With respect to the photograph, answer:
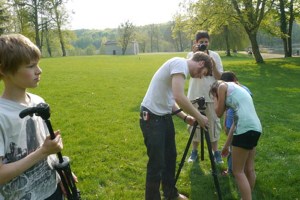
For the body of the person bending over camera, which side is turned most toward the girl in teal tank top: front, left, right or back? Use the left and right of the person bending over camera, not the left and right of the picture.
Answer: front

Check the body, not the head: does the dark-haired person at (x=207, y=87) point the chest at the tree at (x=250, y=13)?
no

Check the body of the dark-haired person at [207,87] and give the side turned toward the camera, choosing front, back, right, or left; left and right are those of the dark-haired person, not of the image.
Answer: front

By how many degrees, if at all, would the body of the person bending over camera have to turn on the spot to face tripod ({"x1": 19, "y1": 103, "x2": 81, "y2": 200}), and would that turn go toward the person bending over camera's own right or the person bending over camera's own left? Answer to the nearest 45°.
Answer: approximately 90° to the person bending over camera's own right

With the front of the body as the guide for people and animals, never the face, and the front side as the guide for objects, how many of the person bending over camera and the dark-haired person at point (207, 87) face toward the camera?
1

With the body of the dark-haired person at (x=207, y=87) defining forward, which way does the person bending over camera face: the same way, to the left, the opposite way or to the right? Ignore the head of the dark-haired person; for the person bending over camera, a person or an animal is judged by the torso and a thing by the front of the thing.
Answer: to the left

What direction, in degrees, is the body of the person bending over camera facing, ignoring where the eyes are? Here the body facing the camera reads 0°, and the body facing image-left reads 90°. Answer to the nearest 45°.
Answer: approximately 270°

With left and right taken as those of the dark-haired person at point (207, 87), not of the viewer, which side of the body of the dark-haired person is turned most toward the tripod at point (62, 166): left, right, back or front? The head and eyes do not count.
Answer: front

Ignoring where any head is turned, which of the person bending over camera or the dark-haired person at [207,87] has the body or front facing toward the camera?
the dark-haired person

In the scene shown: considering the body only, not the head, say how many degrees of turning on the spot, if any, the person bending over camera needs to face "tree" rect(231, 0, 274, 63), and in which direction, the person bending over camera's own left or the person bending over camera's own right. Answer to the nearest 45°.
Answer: approximately 90° to the person bending over camera's own left
